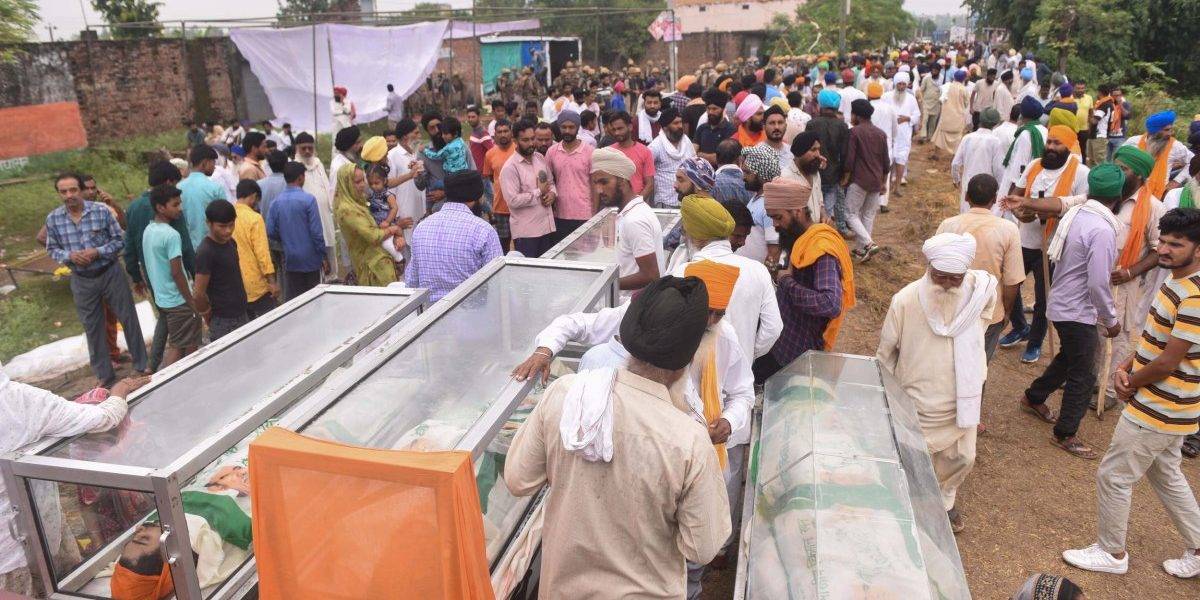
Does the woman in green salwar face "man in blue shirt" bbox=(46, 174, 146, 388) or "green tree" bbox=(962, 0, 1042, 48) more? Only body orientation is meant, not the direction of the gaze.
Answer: the green tree

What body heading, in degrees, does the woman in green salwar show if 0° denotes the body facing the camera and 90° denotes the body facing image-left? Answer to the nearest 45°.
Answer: approximately 270°

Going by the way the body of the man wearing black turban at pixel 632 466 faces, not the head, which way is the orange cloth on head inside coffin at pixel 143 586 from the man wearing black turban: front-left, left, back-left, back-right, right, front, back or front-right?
left

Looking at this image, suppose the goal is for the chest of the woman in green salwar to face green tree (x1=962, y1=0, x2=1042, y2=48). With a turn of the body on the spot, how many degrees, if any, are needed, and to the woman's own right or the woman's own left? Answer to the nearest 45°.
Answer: approximately 45° to the woman's own left

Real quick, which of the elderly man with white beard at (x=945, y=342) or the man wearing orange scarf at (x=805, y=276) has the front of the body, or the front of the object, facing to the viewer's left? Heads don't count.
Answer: the man wearing orange scarf

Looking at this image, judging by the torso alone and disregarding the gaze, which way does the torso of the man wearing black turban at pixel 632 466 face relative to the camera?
away from the camera

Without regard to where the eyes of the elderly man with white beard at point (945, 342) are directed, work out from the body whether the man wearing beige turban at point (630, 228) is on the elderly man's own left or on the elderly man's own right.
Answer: on the elderly man's own right

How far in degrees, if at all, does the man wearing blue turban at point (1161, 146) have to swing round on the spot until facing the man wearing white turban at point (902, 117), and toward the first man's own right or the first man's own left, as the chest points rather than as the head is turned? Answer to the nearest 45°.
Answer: approximately 90° to the first man's own right

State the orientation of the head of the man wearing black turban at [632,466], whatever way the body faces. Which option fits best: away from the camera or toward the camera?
away from the camera

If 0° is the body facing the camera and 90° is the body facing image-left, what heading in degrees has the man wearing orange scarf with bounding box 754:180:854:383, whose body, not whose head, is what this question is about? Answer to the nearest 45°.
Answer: approximately 90°
